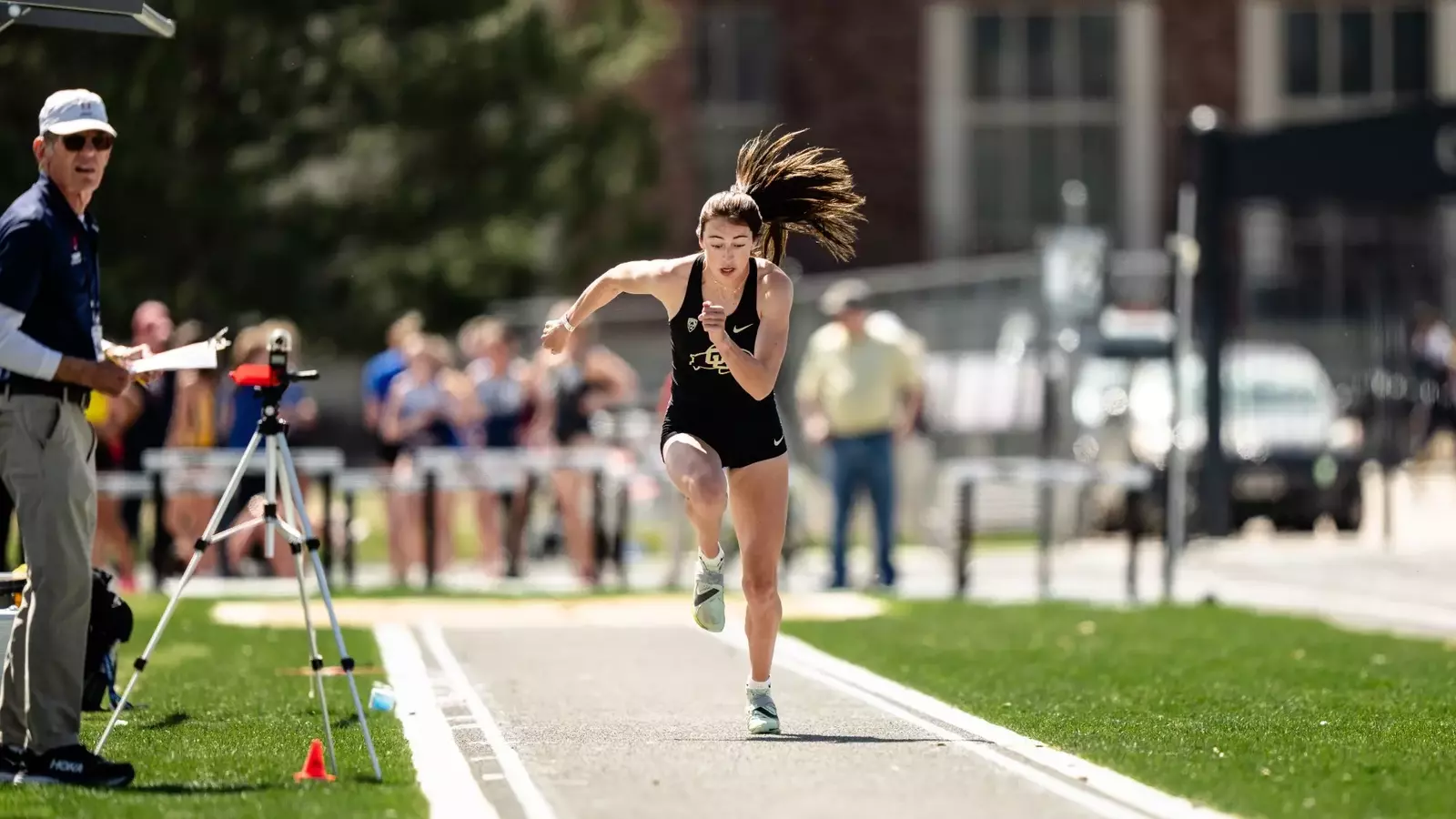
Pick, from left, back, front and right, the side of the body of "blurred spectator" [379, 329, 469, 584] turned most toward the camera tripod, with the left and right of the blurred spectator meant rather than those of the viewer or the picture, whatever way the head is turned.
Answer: front

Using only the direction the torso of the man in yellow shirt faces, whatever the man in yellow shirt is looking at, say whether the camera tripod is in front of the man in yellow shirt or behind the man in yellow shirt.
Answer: in front

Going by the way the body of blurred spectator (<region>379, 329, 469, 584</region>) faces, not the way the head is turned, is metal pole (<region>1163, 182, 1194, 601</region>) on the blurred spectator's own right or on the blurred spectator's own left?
on the blurred spectator's own left

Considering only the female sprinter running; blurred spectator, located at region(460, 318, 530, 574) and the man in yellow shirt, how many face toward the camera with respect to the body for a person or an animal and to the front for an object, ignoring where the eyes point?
3
